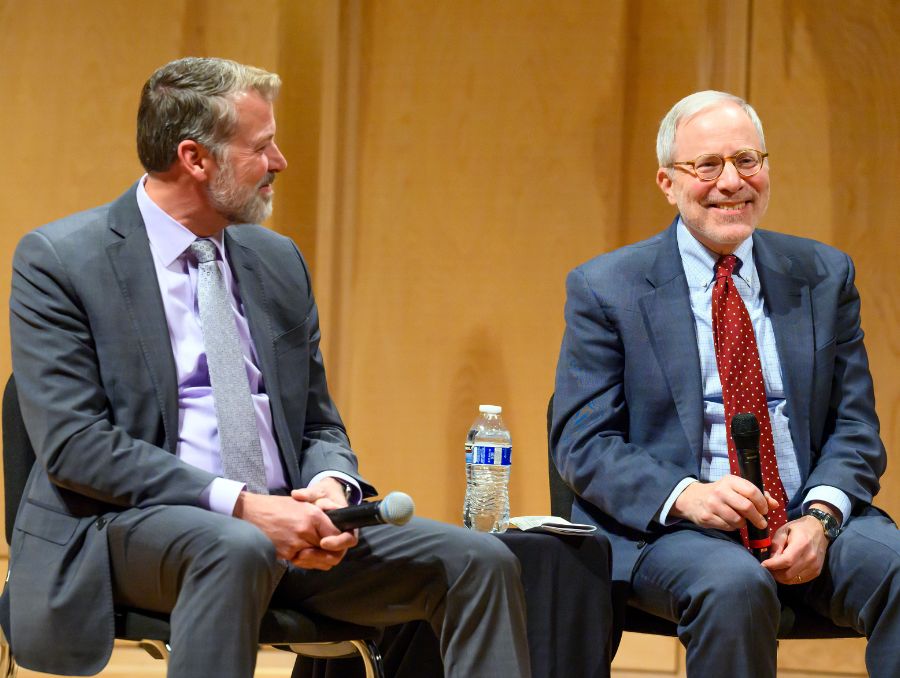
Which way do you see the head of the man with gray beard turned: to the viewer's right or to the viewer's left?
to the viewer's right

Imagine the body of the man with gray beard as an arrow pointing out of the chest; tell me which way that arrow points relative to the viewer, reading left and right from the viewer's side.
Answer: facing the viewer and to the right of the viewer

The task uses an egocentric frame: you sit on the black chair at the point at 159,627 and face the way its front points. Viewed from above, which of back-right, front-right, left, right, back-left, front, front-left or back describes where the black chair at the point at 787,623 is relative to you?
front-left

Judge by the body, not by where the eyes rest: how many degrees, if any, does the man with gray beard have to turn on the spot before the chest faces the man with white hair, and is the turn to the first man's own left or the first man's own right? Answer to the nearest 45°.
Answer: approximately 45° to the first man's own left

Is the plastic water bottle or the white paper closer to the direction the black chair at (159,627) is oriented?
the white paper

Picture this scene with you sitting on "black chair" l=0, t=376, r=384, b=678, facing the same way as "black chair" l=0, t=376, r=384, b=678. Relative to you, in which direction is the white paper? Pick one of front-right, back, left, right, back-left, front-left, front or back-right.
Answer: front-left

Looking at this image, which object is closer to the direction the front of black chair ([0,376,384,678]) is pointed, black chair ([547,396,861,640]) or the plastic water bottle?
the black chair

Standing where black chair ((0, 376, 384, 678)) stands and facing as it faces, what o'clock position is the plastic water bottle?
The plastic water bottle is roughly at 9 o'clock from the black chair.

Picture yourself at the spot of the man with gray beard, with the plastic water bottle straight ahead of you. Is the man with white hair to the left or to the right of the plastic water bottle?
right

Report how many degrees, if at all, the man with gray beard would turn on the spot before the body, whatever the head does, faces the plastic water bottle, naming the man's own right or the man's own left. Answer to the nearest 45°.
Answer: approximately 90° to the man's own left
